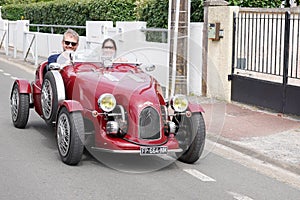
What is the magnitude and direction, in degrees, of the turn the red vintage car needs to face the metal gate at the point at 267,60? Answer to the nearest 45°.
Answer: approximately 90° to its left

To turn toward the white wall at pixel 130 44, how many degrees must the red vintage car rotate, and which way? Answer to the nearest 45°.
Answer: approximately 135° to its left

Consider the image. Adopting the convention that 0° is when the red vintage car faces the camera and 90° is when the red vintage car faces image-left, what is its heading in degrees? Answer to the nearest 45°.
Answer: approximately 315°

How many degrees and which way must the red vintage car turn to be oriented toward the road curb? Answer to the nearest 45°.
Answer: approximately 90° to its left
